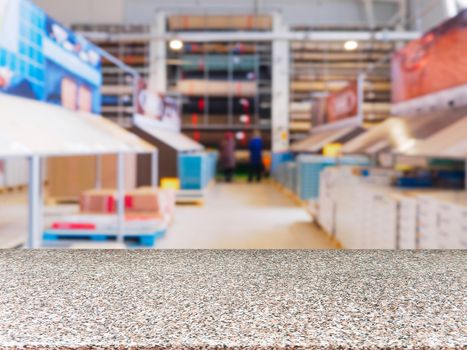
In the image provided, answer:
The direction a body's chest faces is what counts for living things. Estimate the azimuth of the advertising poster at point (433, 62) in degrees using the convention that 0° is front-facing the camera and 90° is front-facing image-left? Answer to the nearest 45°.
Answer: approximately 45°

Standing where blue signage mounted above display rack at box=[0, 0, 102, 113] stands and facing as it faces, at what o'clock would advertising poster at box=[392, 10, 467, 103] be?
The advertising poster is roughly at 11 o'clock from the blue signage mounted above display rack.

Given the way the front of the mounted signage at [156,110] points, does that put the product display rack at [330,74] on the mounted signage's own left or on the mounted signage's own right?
on the mounted signage's own left

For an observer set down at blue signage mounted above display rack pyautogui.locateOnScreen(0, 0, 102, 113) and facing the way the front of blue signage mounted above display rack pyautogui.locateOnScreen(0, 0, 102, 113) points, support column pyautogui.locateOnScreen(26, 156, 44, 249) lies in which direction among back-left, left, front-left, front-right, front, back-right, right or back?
front-right

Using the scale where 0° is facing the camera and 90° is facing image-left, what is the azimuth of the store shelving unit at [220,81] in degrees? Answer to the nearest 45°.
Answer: approximately 0°

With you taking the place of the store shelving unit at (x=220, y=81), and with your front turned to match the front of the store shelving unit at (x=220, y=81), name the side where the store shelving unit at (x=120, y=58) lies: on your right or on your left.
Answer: on your right

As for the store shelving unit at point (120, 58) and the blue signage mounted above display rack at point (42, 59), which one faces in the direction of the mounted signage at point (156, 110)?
the store shelving unit

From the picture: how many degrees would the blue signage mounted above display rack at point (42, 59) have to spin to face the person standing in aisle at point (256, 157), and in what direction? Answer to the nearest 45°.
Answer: approximately 90° to its left
